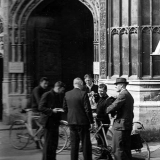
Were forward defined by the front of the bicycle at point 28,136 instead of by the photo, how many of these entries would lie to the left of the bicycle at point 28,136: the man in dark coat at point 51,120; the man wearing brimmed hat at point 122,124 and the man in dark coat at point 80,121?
0

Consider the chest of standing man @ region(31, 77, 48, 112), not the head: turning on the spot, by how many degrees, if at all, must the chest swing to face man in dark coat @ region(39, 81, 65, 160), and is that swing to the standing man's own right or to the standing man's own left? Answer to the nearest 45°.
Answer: approximately 90° to the standing man's own right

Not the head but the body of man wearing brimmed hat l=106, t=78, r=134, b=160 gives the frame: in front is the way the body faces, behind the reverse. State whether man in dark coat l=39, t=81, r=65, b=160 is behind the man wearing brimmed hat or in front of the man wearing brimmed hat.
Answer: in front

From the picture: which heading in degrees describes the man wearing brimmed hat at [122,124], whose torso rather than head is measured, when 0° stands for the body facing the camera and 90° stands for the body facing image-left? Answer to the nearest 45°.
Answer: approximately 90°

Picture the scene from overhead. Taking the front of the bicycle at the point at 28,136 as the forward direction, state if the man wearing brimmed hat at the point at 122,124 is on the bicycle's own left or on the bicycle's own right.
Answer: on the bicycle's own right

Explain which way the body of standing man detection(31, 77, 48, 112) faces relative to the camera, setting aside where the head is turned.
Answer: to the viewer's right

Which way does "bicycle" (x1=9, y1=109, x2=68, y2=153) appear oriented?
to the viewer's right

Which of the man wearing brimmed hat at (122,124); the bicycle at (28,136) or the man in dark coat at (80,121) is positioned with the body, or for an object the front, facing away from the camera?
the man in dark coat

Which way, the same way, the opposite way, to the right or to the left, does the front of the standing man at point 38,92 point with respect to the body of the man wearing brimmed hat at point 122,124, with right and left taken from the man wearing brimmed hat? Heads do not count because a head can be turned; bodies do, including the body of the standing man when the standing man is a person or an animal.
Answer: the opposite way

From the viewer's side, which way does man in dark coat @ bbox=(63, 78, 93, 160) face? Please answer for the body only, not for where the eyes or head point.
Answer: away from the camera
